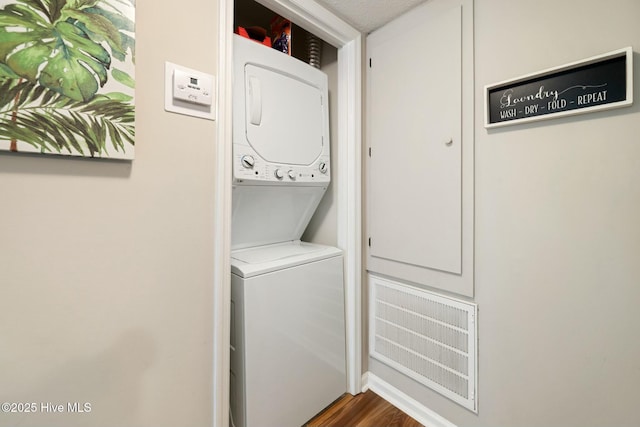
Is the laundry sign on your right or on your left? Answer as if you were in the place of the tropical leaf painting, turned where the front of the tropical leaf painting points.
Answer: on your left

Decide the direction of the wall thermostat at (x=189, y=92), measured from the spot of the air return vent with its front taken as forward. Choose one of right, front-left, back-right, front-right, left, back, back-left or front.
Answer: front

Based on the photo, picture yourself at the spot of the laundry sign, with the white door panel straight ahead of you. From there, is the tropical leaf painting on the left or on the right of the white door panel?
left

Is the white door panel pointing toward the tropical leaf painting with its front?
yes

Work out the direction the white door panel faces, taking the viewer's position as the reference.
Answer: facing the viewer and to the left of the viewer

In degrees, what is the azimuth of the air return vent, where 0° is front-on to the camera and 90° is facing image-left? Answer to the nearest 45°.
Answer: approximately 45°

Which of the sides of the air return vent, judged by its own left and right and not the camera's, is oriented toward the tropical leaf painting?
front

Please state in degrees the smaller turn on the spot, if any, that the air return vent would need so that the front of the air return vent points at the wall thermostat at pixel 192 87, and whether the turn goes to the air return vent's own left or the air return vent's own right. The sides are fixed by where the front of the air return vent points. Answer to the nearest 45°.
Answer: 0° — it already faces it

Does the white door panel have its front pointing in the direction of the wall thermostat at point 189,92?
yes

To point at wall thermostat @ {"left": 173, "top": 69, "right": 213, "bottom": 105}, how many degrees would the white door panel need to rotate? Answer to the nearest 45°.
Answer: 0° — it already faces it
